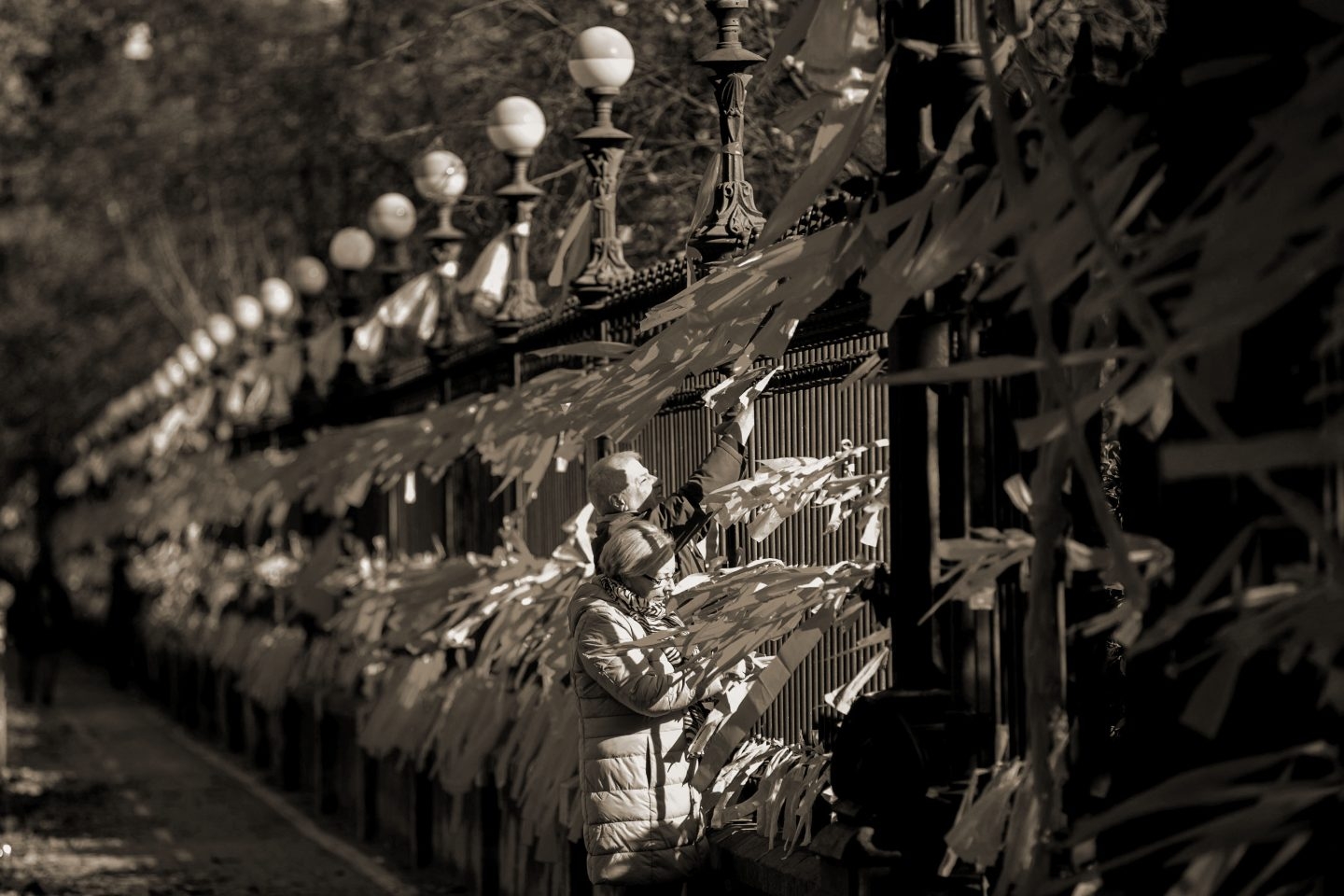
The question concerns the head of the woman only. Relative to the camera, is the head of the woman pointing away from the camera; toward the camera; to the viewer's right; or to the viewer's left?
to the viewer's right

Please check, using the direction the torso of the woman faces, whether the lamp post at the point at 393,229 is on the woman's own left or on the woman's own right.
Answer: on the woman's own left

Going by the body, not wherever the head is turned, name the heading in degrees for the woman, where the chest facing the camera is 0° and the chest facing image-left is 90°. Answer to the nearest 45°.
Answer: approximately 270°

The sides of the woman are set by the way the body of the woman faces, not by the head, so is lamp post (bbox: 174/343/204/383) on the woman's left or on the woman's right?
on the woman's left

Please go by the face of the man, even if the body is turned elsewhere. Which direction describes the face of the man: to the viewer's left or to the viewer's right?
to the viewer's right

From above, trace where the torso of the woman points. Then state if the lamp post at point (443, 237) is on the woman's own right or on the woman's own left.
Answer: on the woman's own left

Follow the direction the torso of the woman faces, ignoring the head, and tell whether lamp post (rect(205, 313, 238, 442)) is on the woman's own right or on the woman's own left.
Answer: on the woman's own left

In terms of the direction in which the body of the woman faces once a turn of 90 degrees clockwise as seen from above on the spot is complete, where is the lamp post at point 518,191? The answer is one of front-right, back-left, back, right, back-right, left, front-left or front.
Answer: back

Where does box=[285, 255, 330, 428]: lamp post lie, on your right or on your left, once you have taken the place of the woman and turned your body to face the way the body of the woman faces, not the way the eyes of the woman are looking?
on your left

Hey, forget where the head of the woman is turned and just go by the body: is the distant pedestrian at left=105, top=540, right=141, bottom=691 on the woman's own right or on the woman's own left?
on the woman's own left

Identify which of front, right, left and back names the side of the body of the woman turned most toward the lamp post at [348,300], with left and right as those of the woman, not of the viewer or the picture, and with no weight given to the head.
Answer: left
